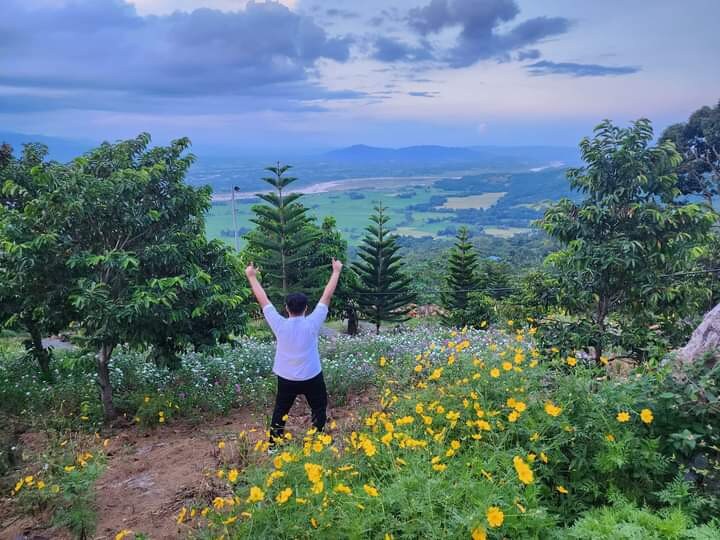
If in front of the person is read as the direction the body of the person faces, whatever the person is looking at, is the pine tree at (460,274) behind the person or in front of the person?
in front

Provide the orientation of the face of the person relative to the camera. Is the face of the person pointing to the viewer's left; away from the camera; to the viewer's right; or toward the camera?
away from the camera

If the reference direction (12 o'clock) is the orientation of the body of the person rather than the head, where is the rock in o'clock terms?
The rock is roughly at 3 o'clock from the person.

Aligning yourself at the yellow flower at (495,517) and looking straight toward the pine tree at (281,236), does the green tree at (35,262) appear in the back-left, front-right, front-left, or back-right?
front-left

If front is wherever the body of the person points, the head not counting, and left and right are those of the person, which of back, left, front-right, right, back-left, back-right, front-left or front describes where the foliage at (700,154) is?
front-right

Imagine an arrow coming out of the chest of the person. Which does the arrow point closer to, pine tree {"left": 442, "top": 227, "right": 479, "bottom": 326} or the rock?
the pine tree

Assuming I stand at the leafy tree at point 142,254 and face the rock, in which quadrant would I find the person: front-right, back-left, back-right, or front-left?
front-right

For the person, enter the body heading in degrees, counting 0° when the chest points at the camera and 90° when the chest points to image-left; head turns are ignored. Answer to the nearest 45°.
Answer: approximately 180°

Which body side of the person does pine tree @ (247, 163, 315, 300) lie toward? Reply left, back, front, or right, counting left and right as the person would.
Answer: front

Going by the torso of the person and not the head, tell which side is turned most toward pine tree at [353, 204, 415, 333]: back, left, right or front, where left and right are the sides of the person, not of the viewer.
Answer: front

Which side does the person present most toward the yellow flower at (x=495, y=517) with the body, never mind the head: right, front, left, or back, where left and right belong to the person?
back

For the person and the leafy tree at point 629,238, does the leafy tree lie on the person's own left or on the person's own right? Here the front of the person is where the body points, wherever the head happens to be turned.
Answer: on the person's own right

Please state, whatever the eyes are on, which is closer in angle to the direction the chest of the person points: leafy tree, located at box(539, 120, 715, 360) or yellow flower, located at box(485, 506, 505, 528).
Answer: the leafy tree
